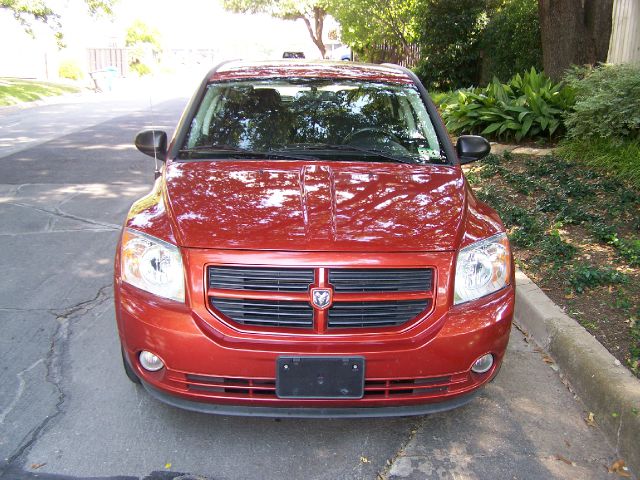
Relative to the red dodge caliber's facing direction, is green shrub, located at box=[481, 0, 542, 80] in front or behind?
behind

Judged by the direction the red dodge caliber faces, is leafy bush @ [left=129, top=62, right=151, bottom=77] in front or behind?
behind

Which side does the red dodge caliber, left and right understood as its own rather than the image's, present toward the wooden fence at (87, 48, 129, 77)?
back

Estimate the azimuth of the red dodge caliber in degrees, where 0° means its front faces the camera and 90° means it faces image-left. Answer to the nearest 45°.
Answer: approximately 0°

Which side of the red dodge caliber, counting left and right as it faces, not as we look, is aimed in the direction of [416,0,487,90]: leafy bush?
back

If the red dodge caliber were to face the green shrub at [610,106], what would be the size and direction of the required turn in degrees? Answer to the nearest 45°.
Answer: approximately 135° to its left

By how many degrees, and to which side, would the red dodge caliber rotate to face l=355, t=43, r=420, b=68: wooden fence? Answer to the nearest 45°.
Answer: approximately 180°

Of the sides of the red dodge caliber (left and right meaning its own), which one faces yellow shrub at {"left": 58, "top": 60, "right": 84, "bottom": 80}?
back

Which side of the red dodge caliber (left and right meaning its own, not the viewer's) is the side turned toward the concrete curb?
left

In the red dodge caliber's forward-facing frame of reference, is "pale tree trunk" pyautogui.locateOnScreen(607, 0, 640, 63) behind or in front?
behind
